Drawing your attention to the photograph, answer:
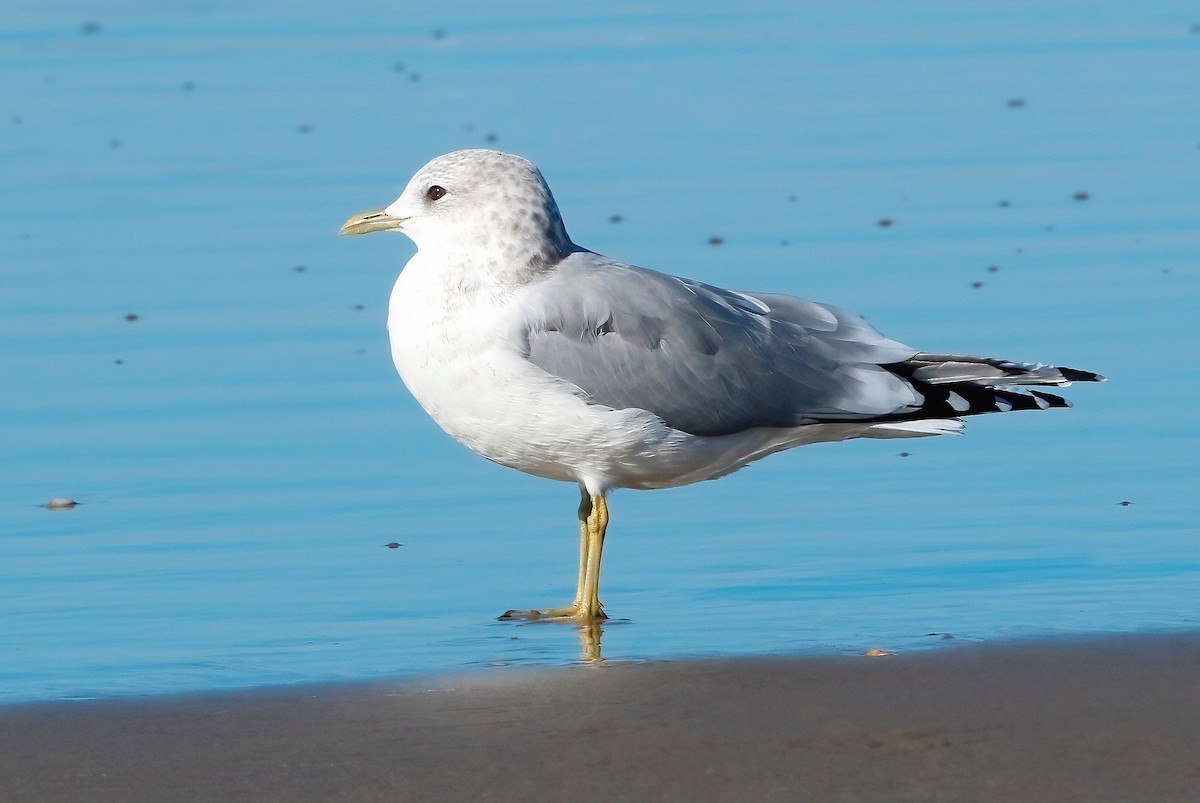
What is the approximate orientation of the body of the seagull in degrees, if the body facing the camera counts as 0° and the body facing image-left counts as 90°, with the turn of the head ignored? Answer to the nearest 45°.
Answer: approximately 90°
